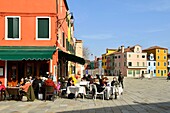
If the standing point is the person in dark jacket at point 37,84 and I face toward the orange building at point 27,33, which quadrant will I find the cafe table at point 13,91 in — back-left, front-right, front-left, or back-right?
back-left

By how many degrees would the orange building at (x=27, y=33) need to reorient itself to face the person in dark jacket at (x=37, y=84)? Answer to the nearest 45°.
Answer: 0° — it already faces them

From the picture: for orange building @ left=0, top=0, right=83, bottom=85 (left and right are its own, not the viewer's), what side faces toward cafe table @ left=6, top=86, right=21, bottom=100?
front

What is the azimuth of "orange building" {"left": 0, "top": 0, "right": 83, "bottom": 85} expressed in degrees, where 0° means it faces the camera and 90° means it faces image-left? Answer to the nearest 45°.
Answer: approximately 0°

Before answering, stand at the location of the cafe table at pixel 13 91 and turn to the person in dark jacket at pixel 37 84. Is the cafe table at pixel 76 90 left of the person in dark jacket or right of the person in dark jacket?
right

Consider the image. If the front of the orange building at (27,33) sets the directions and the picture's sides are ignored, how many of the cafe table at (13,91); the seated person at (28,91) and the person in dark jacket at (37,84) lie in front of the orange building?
3

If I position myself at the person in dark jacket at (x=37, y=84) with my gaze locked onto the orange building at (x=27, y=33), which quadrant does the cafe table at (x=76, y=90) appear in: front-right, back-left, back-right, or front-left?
back-right

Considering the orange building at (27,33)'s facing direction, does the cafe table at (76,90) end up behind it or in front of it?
in front

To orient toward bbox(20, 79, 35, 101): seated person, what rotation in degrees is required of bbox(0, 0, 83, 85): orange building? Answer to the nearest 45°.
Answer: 0° — it already faces them
